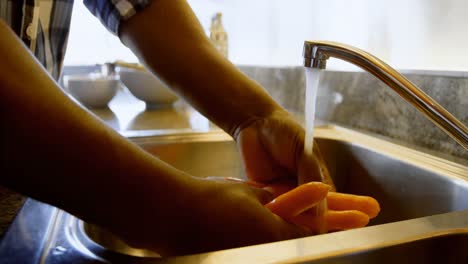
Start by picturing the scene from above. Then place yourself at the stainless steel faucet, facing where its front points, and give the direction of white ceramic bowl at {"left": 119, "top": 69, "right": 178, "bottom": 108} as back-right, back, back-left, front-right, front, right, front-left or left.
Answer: front-right

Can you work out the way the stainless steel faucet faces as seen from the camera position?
facing to the left of the viewer
